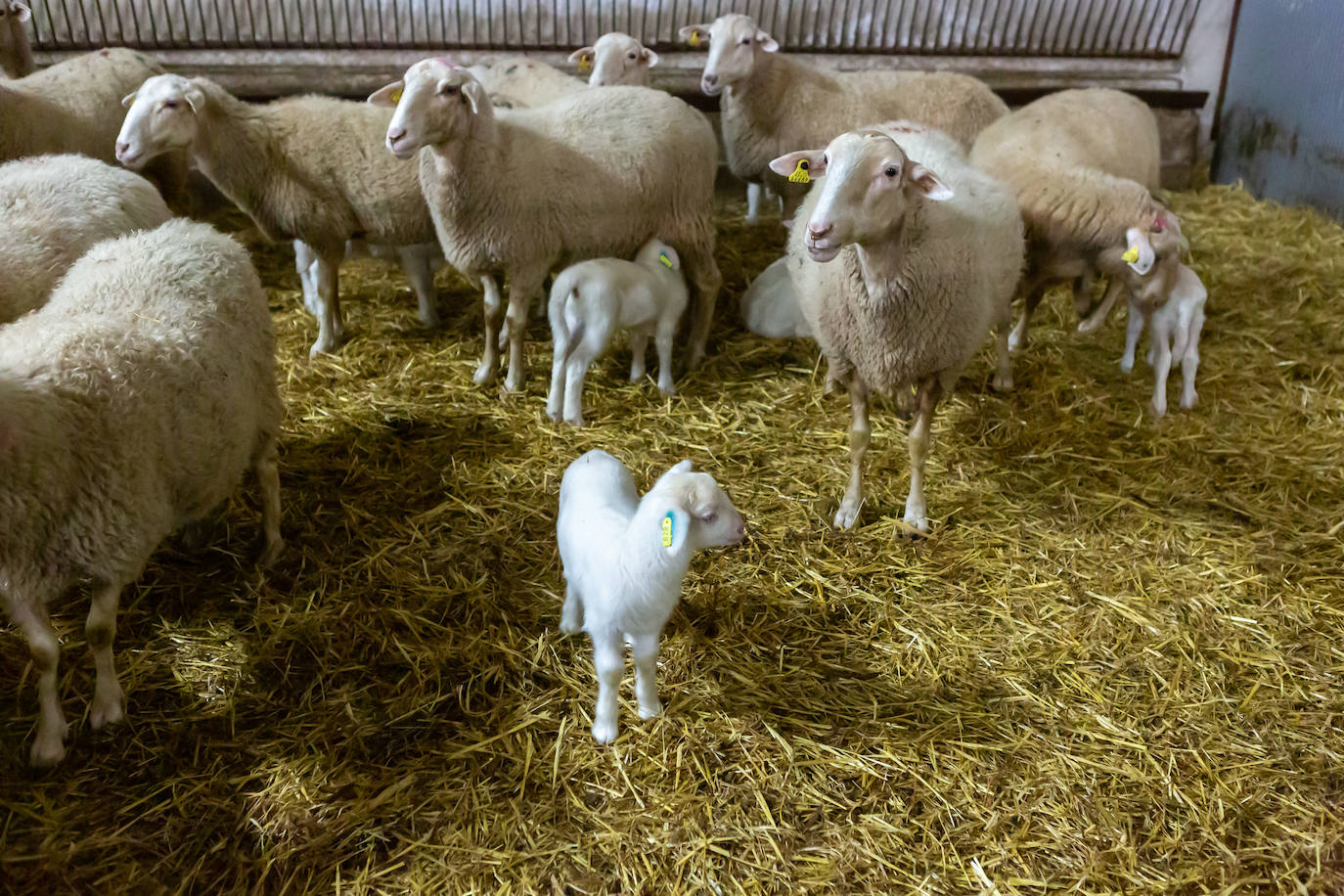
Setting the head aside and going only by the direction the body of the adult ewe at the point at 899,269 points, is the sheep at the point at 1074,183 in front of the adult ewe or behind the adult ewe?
behind

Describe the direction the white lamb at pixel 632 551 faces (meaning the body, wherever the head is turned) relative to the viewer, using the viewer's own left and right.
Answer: facing the viewer and to the right of the viewer

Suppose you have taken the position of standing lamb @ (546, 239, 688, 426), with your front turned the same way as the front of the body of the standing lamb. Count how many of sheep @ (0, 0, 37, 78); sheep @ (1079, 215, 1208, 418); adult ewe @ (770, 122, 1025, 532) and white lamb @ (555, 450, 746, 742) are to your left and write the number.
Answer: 1

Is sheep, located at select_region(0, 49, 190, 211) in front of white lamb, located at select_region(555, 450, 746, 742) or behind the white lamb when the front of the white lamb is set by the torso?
behind

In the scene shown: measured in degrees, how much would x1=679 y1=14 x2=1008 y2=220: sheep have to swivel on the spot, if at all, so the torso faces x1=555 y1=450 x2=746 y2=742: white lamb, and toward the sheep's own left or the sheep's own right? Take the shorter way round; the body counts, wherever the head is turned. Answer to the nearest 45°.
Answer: approximately 90° to the sheep's own left

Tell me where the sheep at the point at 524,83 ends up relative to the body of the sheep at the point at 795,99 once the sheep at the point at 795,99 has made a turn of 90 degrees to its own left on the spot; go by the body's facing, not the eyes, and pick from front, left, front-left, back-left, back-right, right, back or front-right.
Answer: right

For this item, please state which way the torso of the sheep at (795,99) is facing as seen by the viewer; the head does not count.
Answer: to the viewer's left

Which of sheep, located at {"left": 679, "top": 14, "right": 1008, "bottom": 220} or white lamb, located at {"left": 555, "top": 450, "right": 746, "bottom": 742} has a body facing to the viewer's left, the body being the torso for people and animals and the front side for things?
the sheep

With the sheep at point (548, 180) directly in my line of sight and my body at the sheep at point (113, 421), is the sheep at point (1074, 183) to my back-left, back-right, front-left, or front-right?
front-right

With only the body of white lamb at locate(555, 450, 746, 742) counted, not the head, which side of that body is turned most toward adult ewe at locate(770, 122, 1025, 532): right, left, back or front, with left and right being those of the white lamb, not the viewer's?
left

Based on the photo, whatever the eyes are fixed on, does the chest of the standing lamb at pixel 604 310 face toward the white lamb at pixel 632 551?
no
